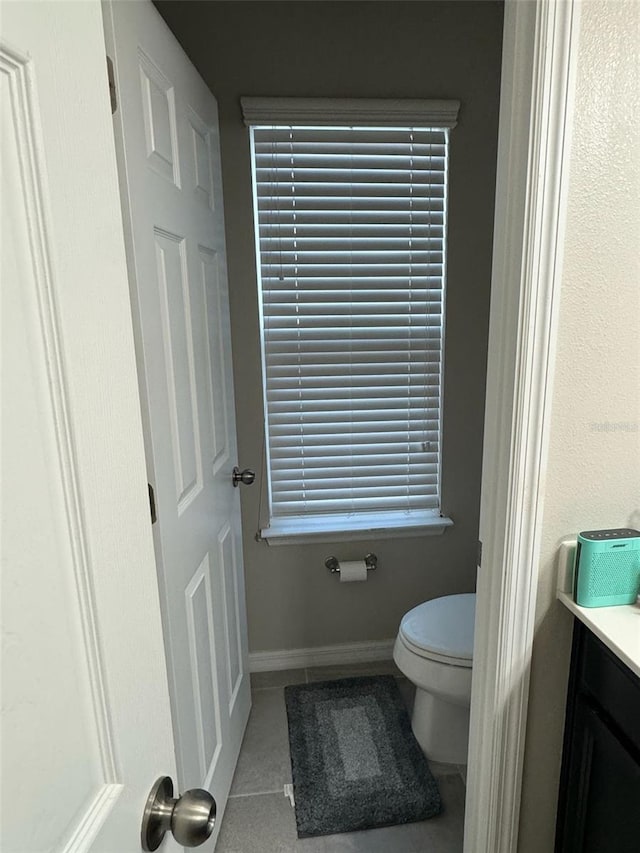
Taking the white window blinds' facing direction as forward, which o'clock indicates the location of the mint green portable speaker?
The mint green portable speaker is roughly at 11 o'clock from the white window blinds.

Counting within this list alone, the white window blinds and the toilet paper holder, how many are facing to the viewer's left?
0

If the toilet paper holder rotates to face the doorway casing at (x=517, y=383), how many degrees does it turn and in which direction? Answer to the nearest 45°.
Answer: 0° — it already faces it

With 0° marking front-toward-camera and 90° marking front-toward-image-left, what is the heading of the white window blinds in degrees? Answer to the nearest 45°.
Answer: approximately 0°

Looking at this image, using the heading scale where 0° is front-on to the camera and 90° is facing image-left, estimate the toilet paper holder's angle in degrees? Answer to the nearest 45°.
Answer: approximately 0°

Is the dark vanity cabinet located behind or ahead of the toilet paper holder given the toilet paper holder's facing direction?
ahead

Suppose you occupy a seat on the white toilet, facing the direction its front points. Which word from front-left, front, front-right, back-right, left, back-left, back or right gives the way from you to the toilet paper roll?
front-right

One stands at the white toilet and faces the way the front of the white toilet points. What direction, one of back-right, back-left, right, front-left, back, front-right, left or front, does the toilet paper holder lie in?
front-right

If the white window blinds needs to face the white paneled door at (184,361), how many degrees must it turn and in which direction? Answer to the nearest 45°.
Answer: approximately 45° to its right
